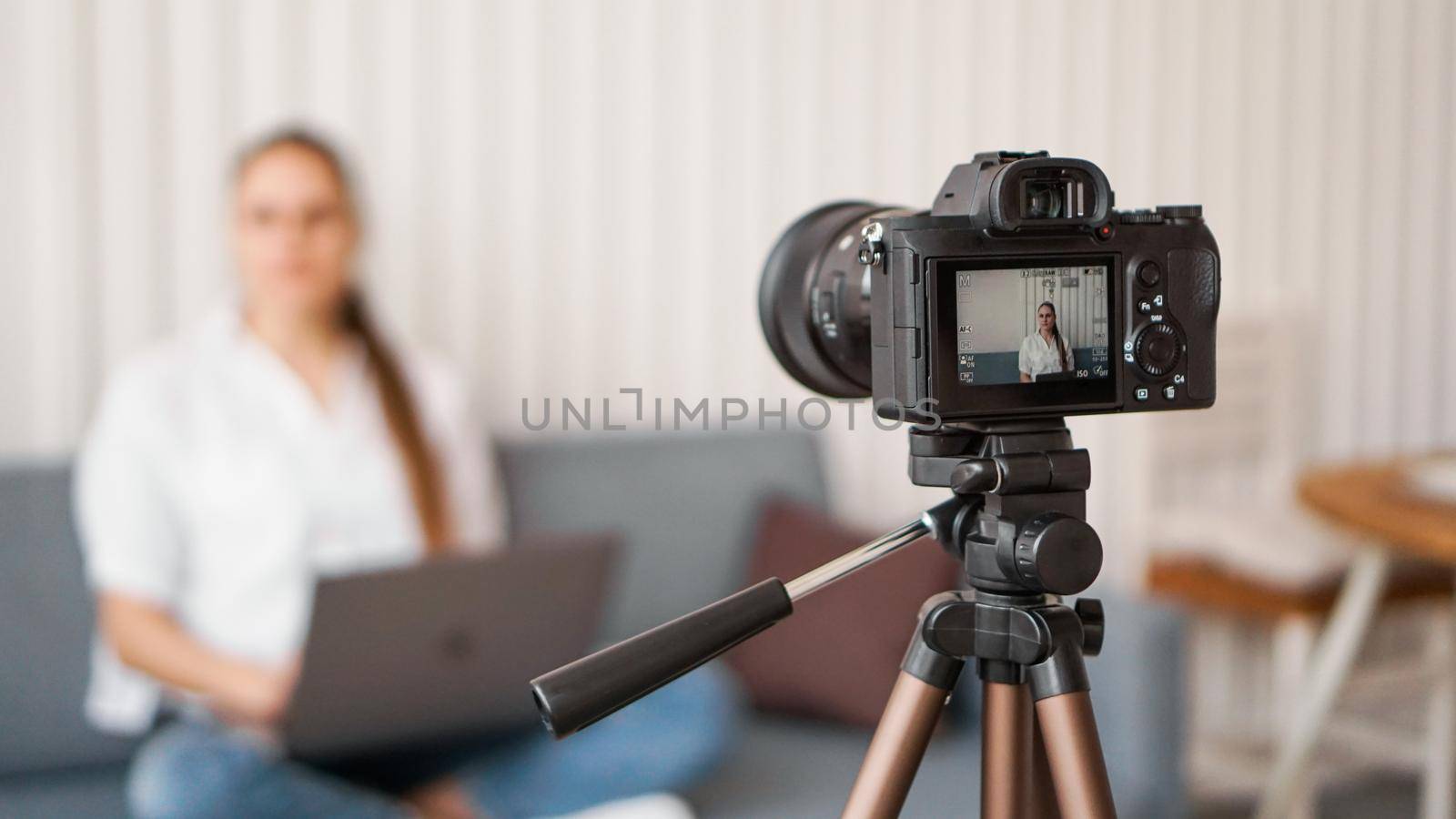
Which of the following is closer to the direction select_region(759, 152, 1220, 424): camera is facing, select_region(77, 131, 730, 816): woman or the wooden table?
the woman

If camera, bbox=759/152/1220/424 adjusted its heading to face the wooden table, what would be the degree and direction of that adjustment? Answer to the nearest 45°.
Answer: approximately 45° to its right

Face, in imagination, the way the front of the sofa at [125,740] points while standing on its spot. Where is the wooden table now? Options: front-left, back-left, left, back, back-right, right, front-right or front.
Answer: left

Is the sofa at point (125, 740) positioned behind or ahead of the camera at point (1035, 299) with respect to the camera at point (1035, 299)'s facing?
ahead

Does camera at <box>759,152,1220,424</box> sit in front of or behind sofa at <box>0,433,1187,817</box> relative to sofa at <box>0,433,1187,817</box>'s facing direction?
in front

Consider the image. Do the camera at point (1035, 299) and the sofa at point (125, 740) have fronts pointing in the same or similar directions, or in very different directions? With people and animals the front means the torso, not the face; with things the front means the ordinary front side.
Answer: very different directions

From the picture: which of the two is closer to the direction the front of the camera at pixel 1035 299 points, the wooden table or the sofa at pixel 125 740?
the sofa

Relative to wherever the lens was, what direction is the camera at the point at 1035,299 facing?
facing away from the viewer and to the left of the viewer

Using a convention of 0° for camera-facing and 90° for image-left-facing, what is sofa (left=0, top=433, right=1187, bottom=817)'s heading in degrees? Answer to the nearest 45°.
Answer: approximately 0°

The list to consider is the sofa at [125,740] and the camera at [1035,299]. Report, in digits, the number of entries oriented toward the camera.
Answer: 1

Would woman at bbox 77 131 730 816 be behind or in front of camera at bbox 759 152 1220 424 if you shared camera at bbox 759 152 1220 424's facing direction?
in front
